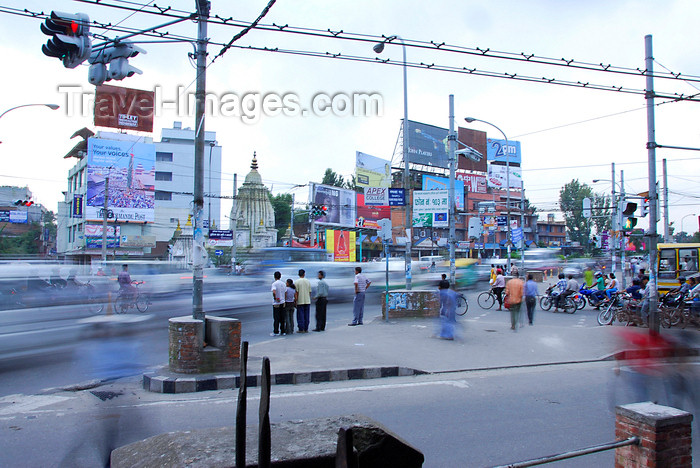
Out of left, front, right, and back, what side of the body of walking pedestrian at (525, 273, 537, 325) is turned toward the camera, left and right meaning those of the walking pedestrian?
back

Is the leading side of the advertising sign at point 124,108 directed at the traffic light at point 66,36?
yes

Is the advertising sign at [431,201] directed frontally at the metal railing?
yes

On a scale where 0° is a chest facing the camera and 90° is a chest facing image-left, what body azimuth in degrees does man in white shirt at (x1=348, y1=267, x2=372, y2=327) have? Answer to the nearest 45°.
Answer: approximately 135°

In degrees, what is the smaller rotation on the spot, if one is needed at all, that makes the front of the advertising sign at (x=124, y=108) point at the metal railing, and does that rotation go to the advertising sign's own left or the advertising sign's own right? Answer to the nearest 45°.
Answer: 0° — it already faces it

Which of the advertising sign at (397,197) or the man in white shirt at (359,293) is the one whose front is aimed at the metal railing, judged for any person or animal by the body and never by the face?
the advertising sign

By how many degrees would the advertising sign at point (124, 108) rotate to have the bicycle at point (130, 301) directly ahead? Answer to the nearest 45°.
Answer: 0° — it already faces it

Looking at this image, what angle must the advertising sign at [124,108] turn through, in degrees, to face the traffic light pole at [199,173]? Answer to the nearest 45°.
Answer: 0° — it already faces it

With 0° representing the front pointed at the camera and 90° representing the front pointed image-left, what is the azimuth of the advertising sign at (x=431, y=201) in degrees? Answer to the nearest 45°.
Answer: approximately 0°

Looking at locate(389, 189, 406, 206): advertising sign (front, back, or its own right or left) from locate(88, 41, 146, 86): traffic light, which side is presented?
front

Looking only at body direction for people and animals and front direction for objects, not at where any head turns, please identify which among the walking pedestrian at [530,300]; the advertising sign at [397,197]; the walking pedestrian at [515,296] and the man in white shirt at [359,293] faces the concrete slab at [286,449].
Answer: the advertising sign

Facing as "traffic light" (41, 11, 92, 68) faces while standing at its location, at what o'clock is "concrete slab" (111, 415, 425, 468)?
The concrete slab is roughly at 10 o'clock from the traffic light.

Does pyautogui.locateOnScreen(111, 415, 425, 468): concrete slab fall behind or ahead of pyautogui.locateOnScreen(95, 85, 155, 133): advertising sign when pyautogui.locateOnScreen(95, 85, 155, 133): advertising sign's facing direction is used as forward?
ahead
